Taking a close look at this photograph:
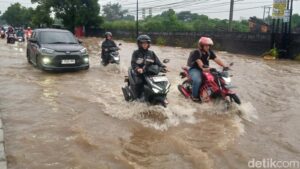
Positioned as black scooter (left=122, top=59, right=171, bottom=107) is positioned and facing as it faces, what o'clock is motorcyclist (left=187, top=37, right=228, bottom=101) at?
The motorcyclist is roughly at 9 o'clock from the black scooter.

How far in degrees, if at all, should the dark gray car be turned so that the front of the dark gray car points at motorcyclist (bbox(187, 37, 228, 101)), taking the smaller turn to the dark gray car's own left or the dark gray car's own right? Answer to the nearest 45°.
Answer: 0° — it already faces them

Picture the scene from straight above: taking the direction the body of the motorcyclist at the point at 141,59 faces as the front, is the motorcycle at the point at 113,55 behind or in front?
behind

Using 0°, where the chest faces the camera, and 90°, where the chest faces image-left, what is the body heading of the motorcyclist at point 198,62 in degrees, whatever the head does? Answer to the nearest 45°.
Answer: approximately 315°

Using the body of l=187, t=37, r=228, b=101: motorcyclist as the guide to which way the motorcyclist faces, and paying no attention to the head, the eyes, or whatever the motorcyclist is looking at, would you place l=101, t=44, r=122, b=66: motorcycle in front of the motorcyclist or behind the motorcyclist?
behind

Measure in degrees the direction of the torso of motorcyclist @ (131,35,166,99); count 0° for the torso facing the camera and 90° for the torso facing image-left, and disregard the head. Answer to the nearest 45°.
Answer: approximately 315°

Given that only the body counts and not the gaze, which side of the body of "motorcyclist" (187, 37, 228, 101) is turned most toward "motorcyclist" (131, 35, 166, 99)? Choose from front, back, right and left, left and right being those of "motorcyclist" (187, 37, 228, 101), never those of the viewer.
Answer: right

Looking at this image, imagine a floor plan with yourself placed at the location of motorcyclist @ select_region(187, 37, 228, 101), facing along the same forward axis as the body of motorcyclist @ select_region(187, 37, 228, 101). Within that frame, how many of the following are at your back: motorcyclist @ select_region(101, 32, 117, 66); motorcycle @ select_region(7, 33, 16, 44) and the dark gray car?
3

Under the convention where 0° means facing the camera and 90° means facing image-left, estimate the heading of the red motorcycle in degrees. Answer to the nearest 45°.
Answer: approximately 315°
